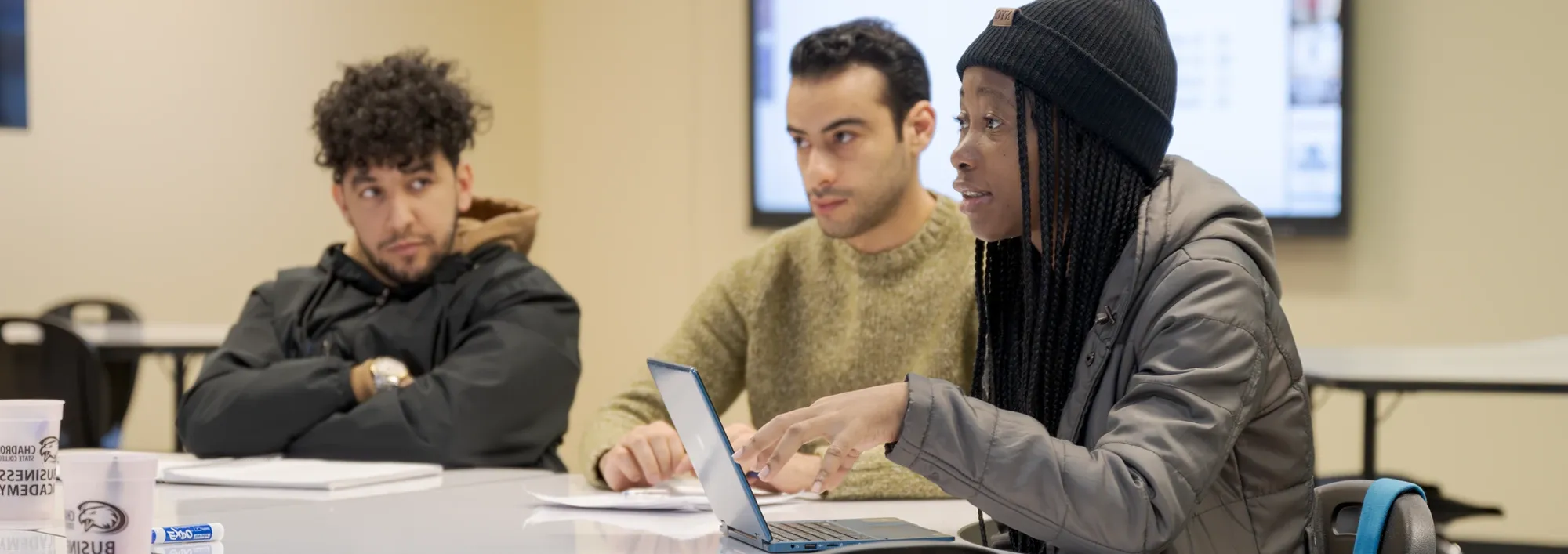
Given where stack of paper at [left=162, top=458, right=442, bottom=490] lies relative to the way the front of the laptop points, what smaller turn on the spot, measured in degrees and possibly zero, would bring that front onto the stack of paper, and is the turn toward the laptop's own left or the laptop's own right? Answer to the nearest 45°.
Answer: approximately 135° to the laptop's own left

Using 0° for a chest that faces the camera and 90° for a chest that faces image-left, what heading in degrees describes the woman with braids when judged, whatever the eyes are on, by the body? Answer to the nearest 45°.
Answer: approximately 90°

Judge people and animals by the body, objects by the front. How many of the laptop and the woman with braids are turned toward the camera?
0

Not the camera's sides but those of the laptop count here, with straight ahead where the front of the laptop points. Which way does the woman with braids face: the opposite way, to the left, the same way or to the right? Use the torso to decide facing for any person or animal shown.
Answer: the opposite way

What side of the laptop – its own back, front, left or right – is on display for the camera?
right

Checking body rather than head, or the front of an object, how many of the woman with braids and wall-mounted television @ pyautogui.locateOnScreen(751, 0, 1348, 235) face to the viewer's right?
0

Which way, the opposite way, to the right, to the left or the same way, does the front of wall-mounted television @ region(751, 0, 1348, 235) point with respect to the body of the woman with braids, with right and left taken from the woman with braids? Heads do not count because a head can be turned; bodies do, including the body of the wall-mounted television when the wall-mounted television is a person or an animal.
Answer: to the left

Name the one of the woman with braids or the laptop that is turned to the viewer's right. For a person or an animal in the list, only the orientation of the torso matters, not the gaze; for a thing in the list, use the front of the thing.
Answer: the laptop

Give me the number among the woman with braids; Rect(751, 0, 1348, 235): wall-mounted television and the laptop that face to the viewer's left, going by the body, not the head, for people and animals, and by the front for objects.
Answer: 1
